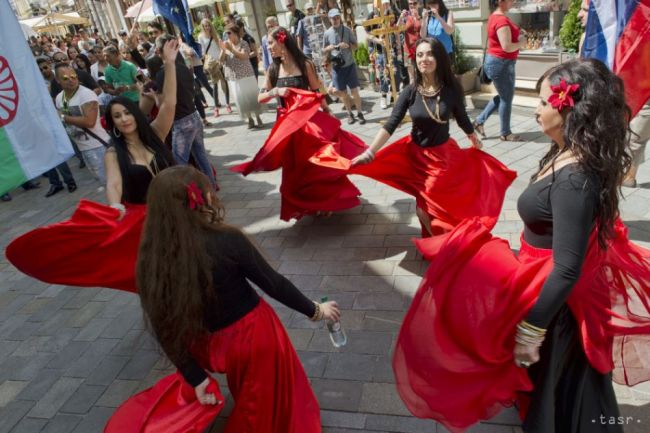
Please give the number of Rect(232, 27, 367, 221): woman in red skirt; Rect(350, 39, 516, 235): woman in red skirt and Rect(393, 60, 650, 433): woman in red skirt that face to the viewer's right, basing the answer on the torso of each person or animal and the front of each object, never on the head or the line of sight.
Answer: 0

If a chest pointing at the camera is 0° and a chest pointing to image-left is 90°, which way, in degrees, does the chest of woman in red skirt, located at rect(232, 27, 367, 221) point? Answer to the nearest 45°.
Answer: approximately 45°

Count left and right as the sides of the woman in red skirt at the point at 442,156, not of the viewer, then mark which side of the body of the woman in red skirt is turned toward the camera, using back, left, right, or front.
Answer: front

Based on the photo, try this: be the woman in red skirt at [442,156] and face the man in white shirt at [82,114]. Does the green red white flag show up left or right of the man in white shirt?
left

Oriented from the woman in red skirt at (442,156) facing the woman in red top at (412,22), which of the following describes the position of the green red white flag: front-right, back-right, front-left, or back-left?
back-left

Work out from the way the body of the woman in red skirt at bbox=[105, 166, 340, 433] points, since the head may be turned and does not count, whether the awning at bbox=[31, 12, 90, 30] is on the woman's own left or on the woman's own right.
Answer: on the woman's own left

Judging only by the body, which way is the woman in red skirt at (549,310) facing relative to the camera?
to the viewer's left

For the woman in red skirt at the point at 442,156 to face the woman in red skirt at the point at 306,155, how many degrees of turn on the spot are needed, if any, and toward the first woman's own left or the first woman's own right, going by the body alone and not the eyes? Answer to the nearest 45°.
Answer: approximately 135° to the first woman's own right

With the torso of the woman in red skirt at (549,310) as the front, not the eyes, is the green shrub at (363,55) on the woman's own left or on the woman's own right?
on the woman's own right

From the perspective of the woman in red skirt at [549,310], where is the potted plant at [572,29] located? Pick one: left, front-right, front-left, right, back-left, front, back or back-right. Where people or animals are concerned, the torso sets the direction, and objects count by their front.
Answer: right

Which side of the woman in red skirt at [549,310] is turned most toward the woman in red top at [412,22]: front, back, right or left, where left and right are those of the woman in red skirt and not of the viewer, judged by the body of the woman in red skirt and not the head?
right

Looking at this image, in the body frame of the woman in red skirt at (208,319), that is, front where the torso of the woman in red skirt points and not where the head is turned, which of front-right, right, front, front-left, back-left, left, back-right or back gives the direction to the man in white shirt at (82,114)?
front-left

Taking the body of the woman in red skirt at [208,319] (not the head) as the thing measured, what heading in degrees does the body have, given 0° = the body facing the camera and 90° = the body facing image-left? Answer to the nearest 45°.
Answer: approximately 225°

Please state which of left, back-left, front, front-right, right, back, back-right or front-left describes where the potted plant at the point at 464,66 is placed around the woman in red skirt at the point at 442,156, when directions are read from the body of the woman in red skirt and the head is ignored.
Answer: back

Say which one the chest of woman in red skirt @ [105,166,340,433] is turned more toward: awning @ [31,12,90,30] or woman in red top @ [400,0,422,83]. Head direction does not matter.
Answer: the woman in red top

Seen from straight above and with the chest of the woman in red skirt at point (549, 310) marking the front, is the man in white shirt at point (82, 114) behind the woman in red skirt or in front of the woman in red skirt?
in front
